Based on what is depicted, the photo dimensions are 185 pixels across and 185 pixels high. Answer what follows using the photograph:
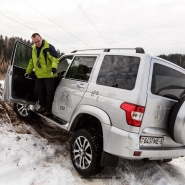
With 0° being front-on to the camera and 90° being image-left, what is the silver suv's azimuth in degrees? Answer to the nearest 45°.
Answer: approximately 135°
